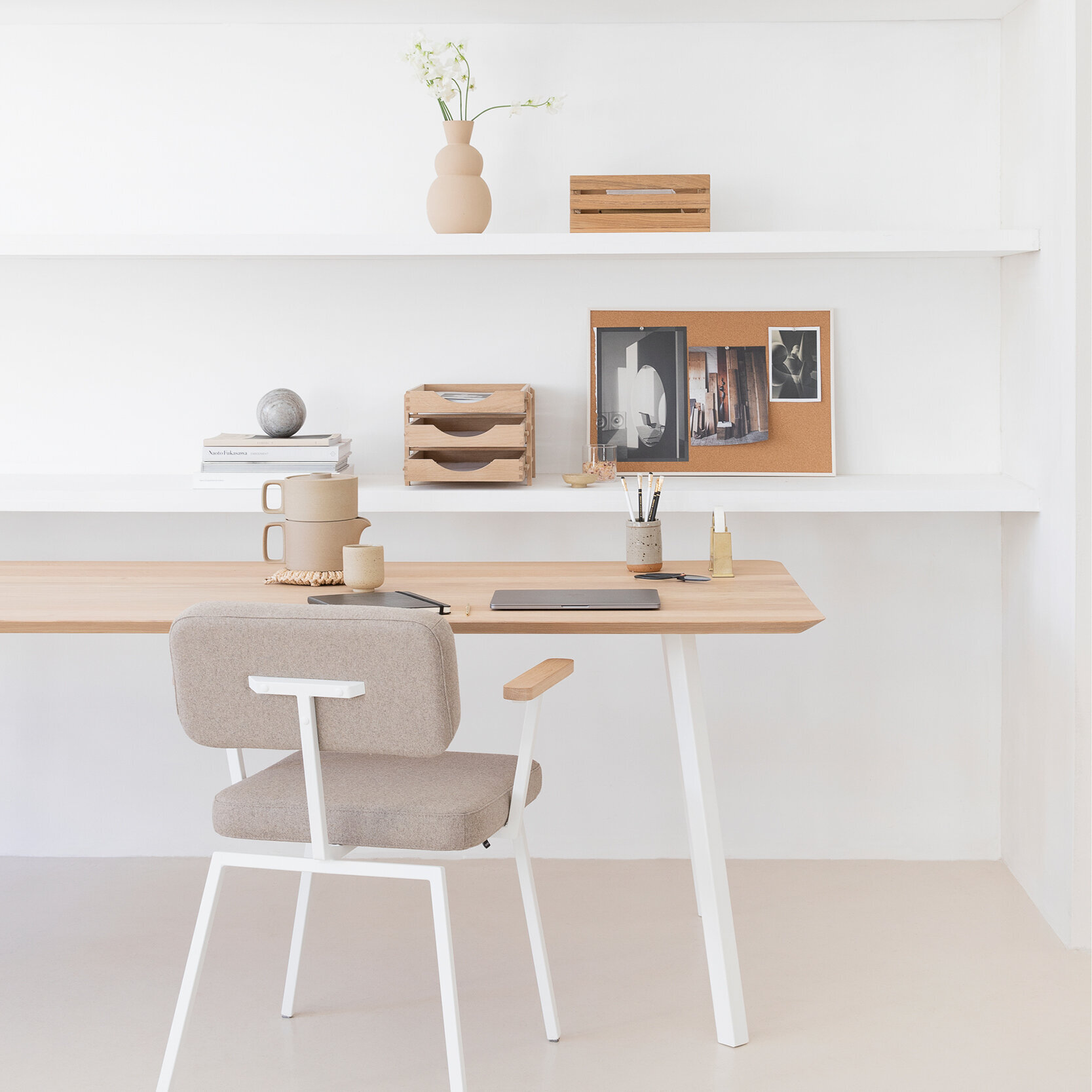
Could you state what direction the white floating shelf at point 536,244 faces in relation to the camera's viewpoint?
facing the viewer

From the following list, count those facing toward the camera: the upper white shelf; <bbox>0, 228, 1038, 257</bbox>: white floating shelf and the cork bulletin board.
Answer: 3

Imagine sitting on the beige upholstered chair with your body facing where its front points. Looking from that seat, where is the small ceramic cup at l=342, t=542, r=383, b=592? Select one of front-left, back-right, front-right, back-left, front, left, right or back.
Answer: front-left

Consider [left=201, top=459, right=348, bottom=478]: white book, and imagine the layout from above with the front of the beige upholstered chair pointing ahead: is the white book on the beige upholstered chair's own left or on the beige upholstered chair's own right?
on the beige upholstered chair's own left

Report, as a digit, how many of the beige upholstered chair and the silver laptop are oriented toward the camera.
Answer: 1

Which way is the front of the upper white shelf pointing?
toward the camera

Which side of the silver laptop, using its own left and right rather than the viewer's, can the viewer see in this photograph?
front

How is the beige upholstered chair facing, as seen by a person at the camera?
facing away from the viewer and to the right of the viewer
